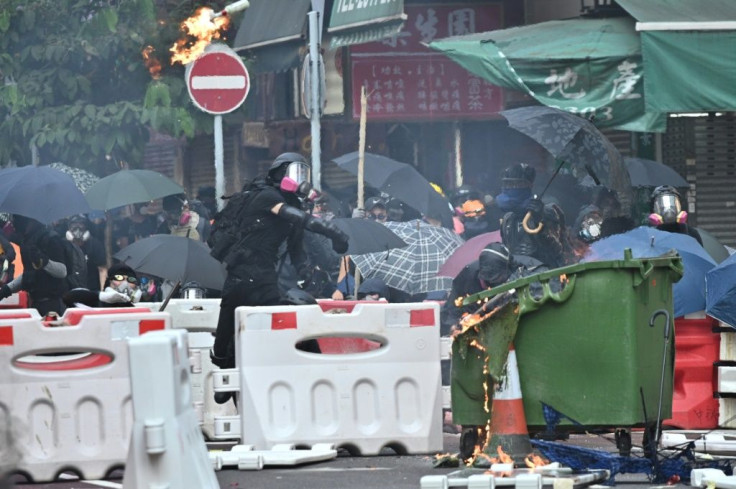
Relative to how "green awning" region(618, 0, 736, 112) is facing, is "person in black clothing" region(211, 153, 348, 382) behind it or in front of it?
in front

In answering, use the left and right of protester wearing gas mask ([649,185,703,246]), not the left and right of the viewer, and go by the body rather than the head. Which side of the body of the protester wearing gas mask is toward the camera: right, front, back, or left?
front

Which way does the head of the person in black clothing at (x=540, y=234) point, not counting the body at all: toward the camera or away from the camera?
toward the camera

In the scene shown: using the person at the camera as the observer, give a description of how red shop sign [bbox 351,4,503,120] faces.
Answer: facing the viewer

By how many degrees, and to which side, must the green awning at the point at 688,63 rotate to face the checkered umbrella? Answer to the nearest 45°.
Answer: approximately 45° to its right

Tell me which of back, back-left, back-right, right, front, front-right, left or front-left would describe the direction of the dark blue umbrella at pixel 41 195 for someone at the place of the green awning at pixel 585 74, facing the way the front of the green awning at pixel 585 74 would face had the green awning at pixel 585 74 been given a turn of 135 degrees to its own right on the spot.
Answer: left

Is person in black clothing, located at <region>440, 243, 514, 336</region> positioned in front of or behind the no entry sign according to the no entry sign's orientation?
in front

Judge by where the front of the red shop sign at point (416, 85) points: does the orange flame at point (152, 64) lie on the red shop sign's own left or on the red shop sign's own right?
on the red shop sign's own right

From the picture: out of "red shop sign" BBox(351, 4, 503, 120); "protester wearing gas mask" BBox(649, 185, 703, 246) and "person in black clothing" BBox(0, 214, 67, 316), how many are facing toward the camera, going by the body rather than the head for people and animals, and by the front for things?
2

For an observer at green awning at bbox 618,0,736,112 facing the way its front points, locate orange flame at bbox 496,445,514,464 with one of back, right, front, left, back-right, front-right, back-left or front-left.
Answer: front

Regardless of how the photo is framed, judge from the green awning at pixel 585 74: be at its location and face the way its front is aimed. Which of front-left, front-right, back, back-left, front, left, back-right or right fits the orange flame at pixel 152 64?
right

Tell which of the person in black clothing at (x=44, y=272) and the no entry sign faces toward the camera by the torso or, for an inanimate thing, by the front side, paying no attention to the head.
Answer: the no entry sign

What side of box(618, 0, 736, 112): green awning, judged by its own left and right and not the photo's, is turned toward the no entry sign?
right
